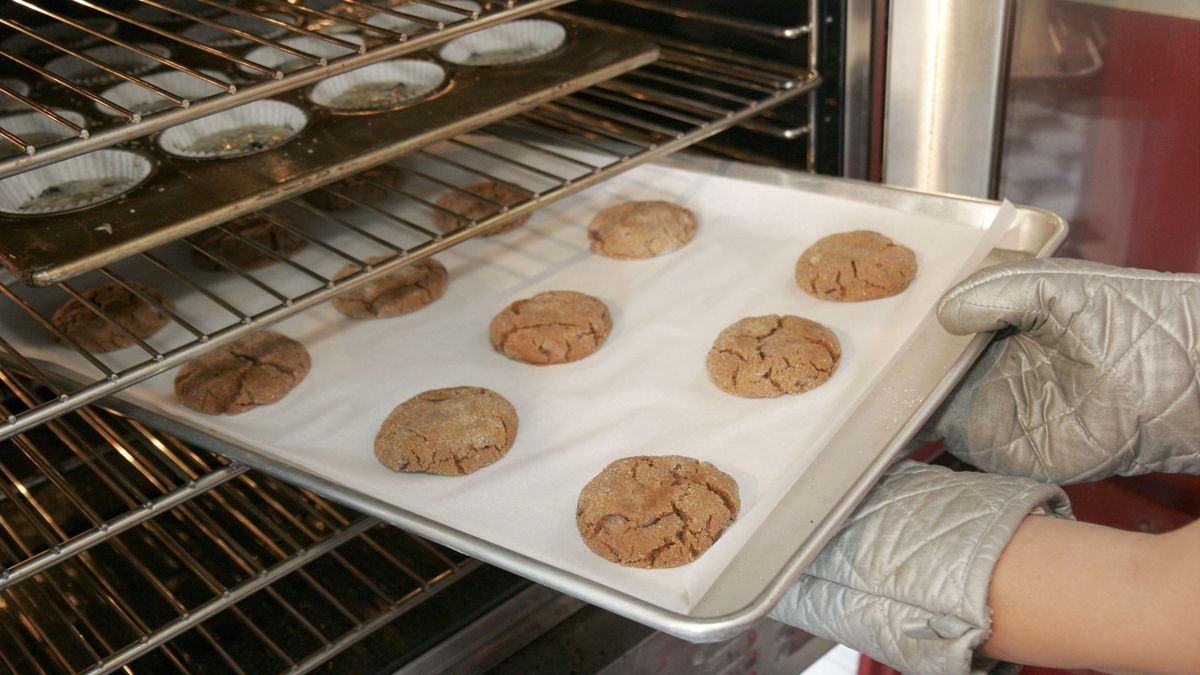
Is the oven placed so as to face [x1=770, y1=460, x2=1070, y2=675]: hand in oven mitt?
yes

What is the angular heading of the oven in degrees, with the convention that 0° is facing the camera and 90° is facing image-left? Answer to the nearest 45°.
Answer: approximately 315°
